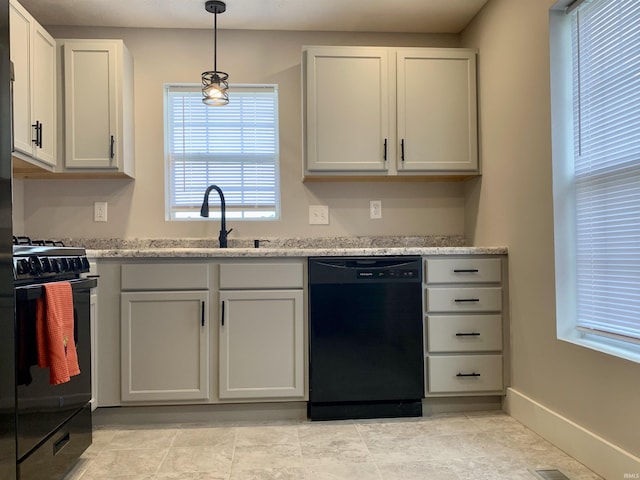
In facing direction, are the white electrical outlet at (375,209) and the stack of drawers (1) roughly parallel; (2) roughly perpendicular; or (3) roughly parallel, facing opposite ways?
roughly parallel

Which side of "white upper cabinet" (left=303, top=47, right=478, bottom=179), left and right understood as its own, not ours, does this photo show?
front

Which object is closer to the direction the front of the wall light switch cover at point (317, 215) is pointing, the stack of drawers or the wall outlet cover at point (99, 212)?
the stack of drawers

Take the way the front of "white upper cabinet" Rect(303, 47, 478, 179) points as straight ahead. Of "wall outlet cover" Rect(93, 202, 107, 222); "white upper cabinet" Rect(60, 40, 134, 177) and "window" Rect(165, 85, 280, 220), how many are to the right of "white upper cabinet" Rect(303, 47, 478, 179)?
3

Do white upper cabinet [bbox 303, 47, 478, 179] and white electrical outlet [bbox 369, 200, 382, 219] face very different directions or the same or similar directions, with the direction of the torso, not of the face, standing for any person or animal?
same or similar directions

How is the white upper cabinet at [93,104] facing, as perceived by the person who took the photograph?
facing the viewer

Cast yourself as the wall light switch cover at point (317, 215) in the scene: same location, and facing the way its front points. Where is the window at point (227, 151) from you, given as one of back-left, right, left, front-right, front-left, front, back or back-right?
right

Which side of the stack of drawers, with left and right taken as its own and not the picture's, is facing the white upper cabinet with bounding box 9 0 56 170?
right

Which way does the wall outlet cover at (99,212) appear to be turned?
toward the camera

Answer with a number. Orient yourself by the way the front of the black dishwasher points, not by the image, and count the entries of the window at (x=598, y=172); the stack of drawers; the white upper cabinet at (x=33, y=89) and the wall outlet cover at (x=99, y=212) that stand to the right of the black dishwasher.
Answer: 2
